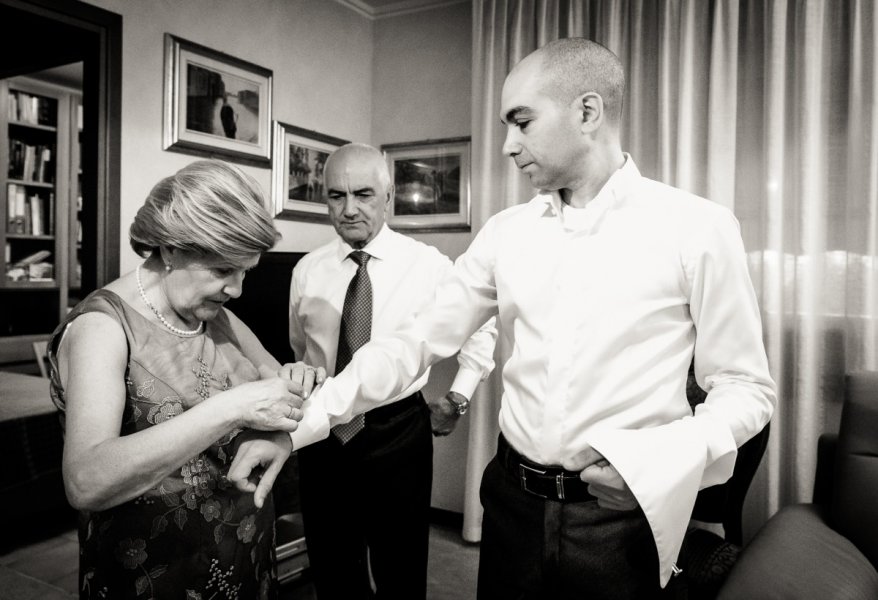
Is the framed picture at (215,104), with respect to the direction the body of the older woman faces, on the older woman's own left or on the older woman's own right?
on the older woman's own left

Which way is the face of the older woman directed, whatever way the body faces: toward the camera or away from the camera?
toward the camera

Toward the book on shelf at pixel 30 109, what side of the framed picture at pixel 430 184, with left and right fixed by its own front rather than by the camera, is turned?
right

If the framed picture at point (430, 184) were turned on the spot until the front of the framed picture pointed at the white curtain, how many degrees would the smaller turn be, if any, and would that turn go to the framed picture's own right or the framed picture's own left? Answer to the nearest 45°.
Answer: approximately 90° to the framed picture's own left

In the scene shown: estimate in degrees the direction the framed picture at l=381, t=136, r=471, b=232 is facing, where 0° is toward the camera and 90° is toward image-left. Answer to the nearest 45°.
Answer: approximately 45°

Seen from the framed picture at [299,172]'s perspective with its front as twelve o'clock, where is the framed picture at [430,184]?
the framed picture at [430,184] is roughly at 10 o'clock from the framed picture at [299,172].

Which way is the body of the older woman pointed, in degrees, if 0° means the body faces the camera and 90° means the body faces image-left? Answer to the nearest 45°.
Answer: approximately 315°

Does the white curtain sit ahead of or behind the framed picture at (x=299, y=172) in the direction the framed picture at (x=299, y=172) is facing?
ahead

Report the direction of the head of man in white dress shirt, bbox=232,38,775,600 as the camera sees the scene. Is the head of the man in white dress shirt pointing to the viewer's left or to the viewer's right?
to the viewer's left
